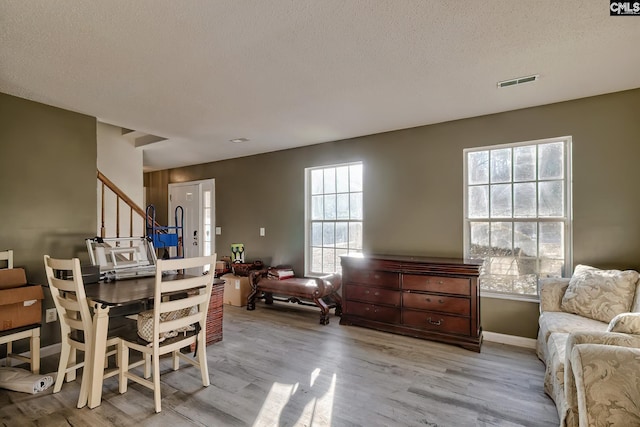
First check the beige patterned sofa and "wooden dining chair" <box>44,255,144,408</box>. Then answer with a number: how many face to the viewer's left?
1

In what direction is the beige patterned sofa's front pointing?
to the viewer's left

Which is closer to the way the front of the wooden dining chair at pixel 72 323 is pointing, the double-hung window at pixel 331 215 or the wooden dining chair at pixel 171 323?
the double-hung window

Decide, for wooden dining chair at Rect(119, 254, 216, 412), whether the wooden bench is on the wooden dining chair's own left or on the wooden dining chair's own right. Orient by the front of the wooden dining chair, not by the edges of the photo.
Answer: on the wooden dining chair's own right

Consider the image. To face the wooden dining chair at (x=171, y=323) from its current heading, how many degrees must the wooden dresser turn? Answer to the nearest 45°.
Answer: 0° — it already faces it

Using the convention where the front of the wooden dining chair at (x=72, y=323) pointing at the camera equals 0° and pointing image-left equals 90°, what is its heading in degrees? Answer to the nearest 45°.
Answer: approximately 225°

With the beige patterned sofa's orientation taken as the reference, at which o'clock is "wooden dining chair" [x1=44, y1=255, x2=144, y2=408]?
The wooden dining chair is roughly at 11 o'clock from the beige patterned sofa.

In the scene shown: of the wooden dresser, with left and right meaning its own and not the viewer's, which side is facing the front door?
right

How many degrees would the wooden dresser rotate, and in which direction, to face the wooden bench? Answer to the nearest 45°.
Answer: approximately 45° to its right

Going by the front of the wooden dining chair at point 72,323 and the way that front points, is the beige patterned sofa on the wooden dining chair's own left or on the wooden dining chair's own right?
on the wooden dining chair's own right

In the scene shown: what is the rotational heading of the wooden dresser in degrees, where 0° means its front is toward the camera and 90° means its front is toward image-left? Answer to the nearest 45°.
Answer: approximately 45°

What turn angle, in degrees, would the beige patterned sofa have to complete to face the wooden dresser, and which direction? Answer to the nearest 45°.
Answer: approximately 45° to its right
